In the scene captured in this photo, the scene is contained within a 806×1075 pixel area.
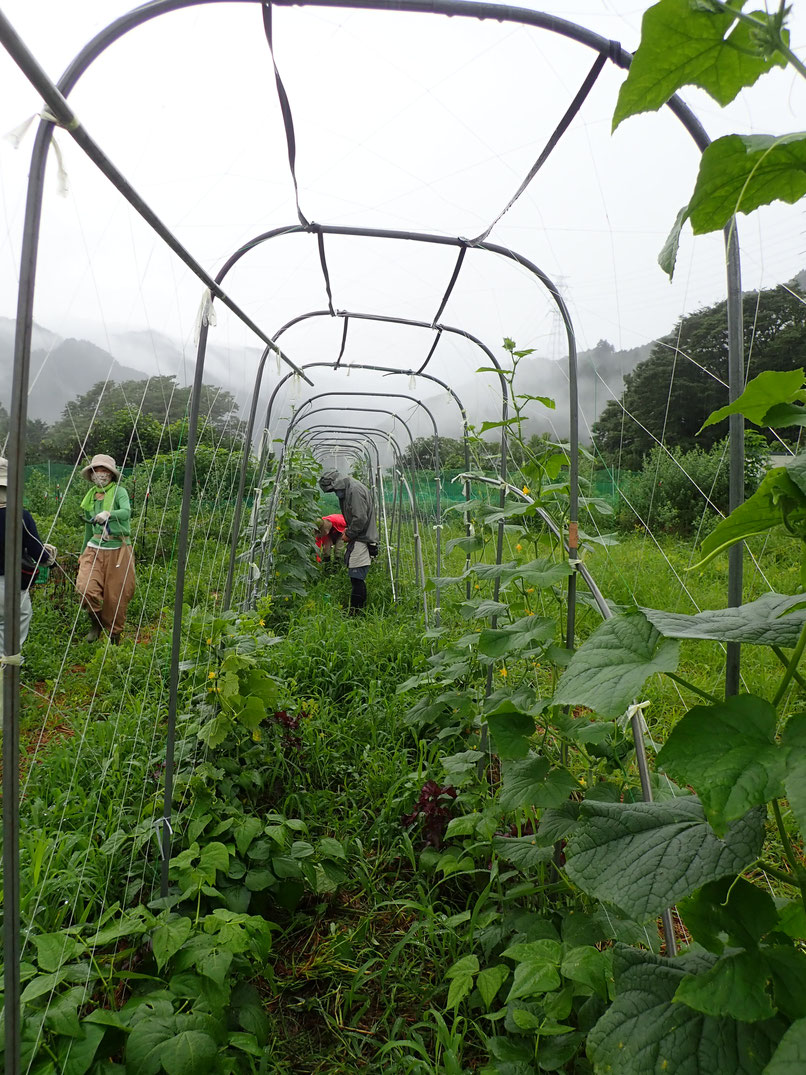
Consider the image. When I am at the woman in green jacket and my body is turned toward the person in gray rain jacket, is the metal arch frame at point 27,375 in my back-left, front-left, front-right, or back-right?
back-right

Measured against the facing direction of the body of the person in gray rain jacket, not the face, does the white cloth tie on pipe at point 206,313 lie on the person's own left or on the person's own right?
on the person's own left

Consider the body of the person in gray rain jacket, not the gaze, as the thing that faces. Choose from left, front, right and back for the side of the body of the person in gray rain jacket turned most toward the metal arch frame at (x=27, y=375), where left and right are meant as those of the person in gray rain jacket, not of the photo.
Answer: left

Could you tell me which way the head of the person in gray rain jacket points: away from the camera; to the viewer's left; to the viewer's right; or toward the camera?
to the viewer's left

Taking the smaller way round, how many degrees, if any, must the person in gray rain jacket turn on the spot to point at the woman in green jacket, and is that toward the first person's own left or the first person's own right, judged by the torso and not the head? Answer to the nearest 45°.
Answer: approximately 45° to the first person's own left

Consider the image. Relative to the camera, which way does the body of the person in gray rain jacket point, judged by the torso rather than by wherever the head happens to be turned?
to the viewer's left
